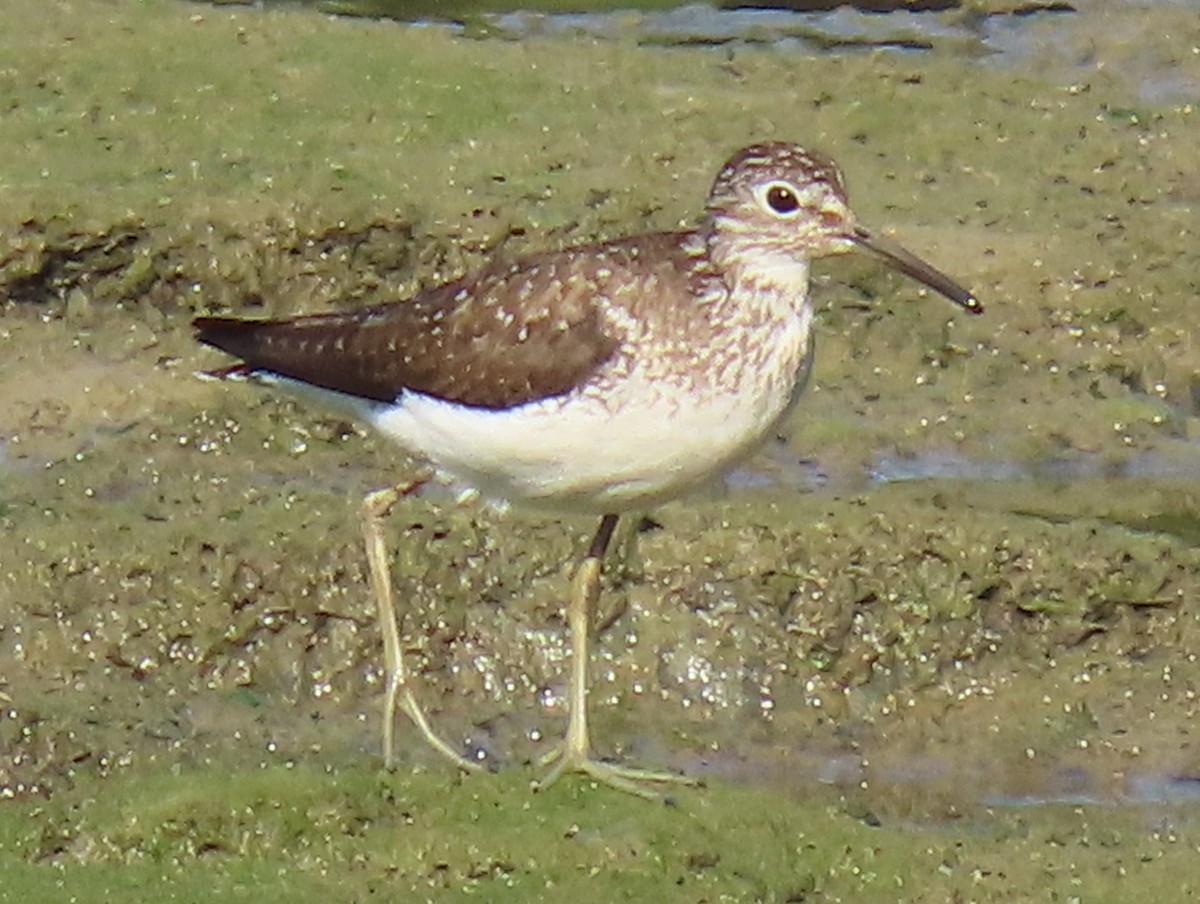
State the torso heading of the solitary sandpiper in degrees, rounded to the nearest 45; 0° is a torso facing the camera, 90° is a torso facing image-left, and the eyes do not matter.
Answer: approximately 270°
